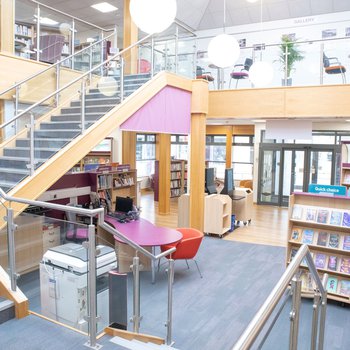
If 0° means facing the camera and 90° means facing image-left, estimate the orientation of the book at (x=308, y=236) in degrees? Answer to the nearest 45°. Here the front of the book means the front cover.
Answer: approximately 0°

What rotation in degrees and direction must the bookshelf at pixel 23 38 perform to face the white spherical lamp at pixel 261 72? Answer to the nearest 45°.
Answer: approximately 45° to its left

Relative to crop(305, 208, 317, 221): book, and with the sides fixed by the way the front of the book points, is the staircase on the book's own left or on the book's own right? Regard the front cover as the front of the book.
on the book's own right
